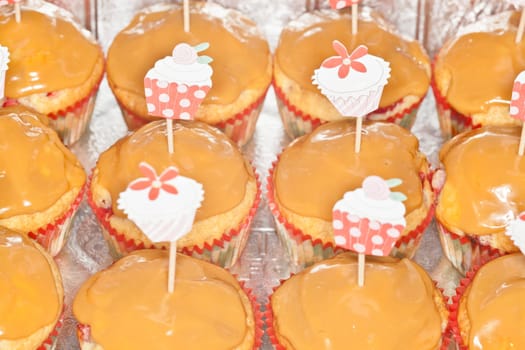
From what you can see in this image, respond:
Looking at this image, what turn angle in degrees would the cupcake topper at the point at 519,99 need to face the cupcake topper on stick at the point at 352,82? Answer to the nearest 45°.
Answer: approximately 90° to its right

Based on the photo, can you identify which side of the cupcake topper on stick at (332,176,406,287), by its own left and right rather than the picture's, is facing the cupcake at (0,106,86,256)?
right

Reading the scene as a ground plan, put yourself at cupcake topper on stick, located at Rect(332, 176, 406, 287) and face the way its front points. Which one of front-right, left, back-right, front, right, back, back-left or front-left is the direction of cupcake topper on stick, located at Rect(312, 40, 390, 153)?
back

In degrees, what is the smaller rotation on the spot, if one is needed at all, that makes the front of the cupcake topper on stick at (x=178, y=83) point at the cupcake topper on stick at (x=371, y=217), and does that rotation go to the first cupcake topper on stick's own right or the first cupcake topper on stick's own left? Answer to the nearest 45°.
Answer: approximately 45° to the first cupcake topper on stick's own left

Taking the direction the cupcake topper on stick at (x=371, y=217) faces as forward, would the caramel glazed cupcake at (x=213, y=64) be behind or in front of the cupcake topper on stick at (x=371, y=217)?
behind

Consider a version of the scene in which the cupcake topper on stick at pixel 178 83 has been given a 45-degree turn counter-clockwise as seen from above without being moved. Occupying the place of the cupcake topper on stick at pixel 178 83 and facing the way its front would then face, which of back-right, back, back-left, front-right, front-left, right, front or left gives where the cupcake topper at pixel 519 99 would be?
front-left

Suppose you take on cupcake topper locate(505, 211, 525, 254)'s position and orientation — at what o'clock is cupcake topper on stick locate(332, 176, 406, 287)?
The cupcake topper on stick is roughly at 2 o'clock from the cupcake topper.

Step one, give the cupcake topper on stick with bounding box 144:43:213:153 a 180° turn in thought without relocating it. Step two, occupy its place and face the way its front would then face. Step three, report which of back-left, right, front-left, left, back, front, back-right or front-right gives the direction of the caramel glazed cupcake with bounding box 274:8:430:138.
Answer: front-right

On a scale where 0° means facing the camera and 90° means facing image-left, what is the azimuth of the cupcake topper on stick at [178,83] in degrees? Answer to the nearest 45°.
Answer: approximately 0°

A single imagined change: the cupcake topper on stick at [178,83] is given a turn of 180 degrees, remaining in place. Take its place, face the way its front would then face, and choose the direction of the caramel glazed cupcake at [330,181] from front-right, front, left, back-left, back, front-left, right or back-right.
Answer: right
